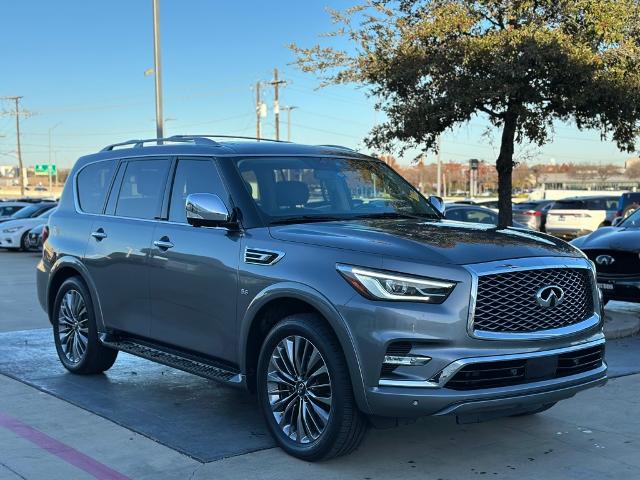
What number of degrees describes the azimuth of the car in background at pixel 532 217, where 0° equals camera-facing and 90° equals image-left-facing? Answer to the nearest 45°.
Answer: approximately 225°

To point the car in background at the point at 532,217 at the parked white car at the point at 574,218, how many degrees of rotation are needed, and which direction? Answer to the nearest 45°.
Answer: approximately 45° to its right

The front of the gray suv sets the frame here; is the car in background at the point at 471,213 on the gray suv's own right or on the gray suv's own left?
on the gray suv's own left

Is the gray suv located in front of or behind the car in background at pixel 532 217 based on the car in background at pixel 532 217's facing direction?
behind

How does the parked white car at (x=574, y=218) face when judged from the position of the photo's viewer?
facing away from the viewer and to the right of the viewer

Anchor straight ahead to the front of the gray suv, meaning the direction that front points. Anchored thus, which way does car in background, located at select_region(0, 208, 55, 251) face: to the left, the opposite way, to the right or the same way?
to the right

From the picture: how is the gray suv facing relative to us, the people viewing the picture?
facing the viewer and to the right of the viewer

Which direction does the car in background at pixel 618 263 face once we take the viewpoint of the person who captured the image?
facing the viewer and to the left of the viewer
